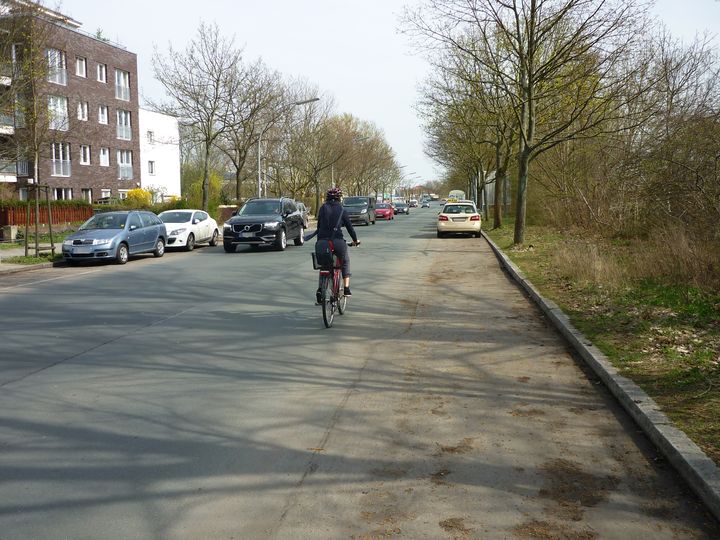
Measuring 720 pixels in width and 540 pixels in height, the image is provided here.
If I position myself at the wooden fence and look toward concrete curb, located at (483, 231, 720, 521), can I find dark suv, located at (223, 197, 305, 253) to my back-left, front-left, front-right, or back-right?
front-left

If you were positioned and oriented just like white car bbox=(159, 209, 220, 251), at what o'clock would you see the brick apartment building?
The brick apartment building is roughly at 4 o'clock from the white car.

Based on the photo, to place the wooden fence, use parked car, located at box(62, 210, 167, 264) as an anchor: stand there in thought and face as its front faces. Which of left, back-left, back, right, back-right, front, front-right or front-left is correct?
back-right

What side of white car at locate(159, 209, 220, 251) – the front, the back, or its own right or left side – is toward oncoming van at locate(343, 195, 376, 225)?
back

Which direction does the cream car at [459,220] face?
away from the camera

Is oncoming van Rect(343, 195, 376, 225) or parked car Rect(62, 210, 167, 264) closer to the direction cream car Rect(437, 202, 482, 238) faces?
the oncoming van

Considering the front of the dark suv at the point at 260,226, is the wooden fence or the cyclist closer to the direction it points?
the cyclist

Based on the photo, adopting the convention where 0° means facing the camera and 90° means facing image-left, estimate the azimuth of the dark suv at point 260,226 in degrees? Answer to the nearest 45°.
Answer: approximately 45°

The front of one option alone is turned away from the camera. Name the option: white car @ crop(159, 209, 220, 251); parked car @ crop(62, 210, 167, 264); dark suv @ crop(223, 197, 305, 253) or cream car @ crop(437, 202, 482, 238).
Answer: cream car @ crop(437, 202, 482, 238)

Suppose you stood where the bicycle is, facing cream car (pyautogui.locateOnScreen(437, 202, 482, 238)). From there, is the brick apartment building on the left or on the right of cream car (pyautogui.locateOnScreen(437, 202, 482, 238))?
left

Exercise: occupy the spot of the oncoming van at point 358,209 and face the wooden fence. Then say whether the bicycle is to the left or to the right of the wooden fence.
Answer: left

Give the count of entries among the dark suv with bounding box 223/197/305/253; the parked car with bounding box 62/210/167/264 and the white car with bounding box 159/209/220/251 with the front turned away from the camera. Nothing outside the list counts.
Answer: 0

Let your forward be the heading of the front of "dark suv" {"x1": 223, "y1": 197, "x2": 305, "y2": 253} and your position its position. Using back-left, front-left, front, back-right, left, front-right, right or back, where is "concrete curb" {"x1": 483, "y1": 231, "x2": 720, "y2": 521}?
front-left

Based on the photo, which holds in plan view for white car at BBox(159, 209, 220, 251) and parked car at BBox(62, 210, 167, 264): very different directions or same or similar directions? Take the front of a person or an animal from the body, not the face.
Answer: same or similar directions

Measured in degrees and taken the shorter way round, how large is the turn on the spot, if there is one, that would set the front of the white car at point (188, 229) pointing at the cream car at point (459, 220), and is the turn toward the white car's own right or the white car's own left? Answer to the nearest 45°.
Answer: approximately 135° to the white car's own left

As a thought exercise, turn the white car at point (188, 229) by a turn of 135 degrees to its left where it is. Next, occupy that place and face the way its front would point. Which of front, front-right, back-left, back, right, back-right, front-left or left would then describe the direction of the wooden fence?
back-left

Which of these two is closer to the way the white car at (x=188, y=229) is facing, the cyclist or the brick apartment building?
the cyclist

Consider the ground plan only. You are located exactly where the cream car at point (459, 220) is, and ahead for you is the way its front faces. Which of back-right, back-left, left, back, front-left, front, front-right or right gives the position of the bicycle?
back

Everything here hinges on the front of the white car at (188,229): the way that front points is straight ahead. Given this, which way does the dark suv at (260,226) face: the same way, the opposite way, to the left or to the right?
the same way

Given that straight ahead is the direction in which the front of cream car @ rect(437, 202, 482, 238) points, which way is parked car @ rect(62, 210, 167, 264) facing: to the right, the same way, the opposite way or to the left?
the opposite way

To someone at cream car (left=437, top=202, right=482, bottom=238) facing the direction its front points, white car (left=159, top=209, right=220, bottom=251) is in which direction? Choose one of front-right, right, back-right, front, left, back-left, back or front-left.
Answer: back-left
